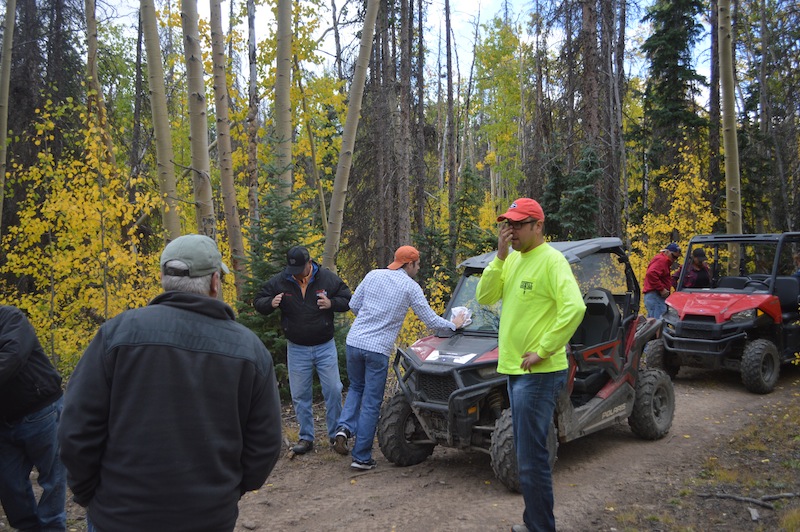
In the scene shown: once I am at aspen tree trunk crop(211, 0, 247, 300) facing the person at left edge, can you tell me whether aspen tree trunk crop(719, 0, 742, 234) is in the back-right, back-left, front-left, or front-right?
back-left

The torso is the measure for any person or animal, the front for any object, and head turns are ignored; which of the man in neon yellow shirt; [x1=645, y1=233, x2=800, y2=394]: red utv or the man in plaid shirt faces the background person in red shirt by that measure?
the man in plaid shirt

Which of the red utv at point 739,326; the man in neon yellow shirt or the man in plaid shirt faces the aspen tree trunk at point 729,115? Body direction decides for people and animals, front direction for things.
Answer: the man in plaid shirt

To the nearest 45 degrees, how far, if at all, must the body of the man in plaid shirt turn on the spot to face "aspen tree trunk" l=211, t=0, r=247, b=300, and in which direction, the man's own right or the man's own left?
approximately 90° to the man's own left

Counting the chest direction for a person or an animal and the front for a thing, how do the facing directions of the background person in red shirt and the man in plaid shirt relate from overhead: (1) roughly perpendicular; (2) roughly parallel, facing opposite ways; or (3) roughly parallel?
roughly perpendicular

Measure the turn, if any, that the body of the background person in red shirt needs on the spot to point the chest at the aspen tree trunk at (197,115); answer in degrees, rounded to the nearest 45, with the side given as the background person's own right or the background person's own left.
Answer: approximately 135° to the background person's own right

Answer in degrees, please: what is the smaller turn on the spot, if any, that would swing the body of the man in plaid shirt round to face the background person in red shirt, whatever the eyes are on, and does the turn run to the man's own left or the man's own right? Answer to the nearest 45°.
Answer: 0° — they already face them

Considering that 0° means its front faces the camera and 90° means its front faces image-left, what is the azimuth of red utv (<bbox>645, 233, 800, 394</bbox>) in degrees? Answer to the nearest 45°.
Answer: approximately 45°
